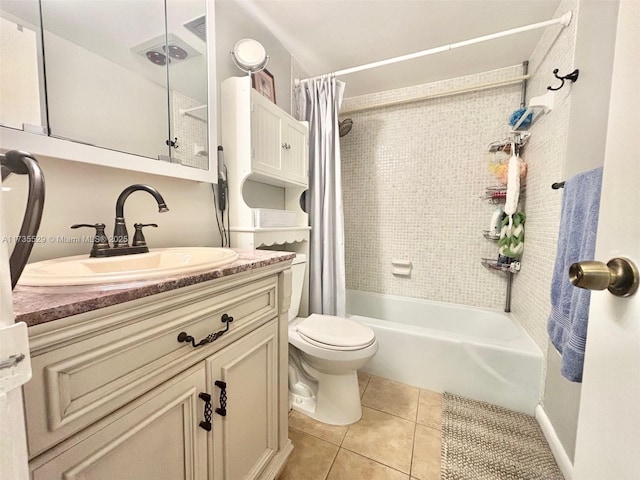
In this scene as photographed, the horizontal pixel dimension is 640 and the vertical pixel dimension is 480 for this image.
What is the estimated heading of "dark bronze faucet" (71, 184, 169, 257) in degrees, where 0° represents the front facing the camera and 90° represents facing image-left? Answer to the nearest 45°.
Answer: approximately 315°

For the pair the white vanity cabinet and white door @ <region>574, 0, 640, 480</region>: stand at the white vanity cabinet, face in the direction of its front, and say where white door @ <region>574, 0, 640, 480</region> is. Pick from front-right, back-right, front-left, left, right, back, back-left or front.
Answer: front

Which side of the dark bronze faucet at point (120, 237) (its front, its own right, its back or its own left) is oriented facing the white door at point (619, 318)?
front

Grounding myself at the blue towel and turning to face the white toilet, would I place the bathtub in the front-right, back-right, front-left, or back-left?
front-right

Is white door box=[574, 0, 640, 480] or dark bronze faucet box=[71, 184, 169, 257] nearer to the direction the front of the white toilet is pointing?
the white door

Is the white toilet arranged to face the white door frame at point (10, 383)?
no

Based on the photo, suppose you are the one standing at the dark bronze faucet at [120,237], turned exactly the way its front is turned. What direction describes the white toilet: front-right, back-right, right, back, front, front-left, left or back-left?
front-left

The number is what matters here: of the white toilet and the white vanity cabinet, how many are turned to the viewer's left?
0

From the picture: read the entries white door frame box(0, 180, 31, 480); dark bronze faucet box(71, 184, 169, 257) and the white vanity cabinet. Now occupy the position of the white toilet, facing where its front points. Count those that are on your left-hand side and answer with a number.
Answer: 0

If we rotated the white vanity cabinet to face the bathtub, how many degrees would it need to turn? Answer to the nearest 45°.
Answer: approximately 45° to its left

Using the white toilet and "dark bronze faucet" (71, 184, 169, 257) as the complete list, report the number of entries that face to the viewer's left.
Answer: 0

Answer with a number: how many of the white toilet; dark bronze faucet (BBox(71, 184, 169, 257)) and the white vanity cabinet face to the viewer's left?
0

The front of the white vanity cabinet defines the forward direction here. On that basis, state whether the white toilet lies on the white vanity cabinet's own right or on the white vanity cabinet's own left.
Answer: on the white vanity cabinet's own left

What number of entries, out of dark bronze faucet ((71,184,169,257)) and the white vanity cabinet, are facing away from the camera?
0

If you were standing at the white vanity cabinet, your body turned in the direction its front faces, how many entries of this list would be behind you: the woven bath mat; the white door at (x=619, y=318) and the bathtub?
0

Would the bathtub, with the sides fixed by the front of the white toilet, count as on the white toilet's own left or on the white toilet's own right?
on the white toilet's own left

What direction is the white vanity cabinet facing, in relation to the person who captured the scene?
facing the viewer and to the right of the viewer

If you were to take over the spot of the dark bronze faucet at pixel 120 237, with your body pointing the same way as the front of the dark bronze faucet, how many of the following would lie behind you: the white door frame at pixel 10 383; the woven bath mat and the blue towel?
0

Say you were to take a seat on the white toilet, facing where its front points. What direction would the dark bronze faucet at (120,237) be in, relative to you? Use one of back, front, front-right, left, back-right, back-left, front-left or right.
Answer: right
